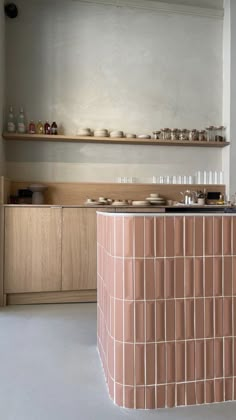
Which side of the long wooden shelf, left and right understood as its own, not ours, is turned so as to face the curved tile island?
front

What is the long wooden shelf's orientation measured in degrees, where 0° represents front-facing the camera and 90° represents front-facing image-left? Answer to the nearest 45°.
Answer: approximately 0°
